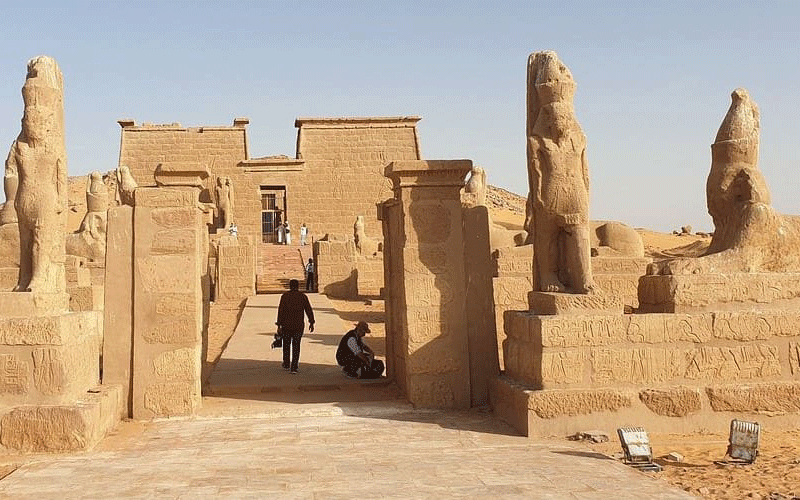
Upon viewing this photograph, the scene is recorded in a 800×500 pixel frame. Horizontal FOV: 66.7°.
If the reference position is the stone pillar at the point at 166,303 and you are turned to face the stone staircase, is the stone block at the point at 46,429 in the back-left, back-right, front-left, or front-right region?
back-left

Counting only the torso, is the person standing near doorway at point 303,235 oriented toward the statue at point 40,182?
yes

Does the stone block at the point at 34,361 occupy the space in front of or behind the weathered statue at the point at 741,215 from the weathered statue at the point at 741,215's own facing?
in front

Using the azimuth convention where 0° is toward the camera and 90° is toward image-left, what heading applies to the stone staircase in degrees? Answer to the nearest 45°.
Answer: approximately 0°

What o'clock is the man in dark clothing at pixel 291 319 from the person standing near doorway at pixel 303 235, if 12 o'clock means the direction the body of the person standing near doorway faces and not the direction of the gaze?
The man in dark clothing is roughly at 12 o'clock from the person standing near doorway.

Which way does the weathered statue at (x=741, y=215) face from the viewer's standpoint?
to the viewer's left

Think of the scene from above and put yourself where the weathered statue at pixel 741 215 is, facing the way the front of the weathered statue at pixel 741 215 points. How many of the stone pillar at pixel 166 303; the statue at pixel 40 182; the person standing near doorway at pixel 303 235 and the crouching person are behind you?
0

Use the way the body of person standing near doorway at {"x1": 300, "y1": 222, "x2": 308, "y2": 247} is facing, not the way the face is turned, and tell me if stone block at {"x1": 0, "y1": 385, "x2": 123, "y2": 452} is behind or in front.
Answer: in front

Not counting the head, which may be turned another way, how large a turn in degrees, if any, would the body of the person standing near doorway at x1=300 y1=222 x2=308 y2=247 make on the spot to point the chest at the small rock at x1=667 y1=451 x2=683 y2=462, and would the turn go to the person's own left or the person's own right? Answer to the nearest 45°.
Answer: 0° — they already face it

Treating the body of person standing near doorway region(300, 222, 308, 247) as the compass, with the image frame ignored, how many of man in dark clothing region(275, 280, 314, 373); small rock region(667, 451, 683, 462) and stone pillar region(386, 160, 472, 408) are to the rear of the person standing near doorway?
0

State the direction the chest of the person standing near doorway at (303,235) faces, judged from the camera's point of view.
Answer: toward the camera

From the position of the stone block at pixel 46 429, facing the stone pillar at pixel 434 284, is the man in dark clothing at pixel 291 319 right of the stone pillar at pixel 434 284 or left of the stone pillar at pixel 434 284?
left

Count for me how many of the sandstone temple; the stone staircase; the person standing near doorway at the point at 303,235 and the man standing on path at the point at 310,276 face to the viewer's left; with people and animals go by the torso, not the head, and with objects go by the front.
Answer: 0

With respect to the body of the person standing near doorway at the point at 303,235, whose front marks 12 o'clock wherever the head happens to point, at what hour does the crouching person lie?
The crouching person is roughly at 12 o'clock from the person standing near doorway.

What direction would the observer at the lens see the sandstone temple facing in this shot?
facing the viewer
